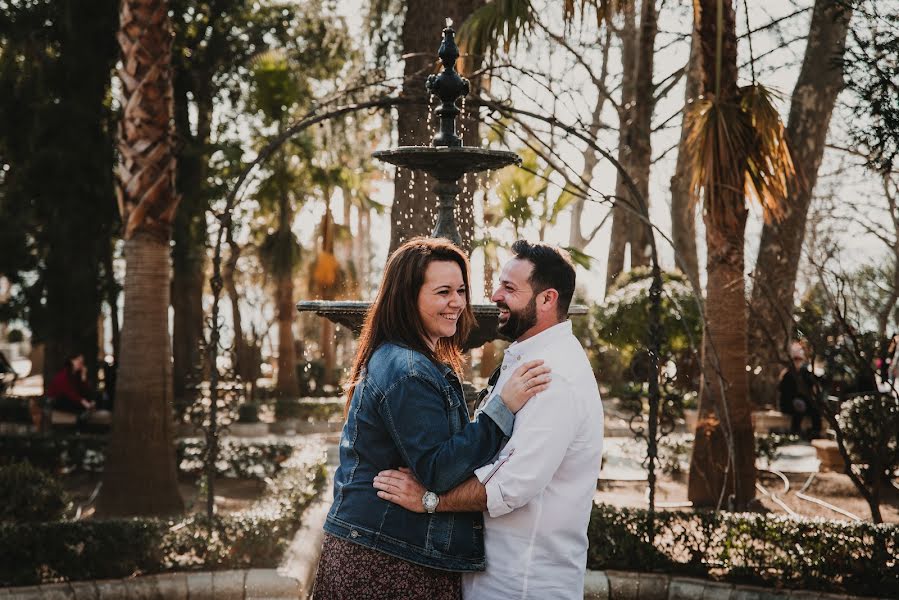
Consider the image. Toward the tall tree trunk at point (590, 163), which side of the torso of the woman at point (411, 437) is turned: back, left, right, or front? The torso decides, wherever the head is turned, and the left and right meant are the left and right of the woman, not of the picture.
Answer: left

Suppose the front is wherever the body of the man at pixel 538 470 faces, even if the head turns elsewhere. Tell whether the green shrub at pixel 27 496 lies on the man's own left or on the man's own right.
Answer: on the man's own right

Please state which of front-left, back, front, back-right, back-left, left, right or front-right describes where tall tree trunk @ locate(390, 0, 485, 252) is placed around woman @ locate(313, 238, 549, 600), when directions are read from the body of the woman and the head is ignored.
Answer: left

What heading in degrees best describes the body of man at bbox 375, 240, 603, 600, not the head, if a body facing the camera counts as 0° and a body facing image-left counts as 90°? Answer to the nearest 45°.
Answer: approximately 90°

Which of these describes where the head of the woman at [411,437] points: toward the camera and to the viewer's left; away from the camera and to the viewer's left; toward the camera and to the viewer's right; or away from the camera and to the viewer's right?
toward the camera and to the viewer's right

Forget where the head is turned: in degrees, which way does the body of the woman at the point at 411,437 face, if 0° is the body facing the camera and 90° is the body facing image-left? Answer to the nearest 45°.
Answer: approximately 270°

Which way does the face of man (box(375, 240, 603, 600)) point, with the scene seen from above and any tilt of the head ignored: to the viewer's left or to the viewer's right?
to the viewer's left
